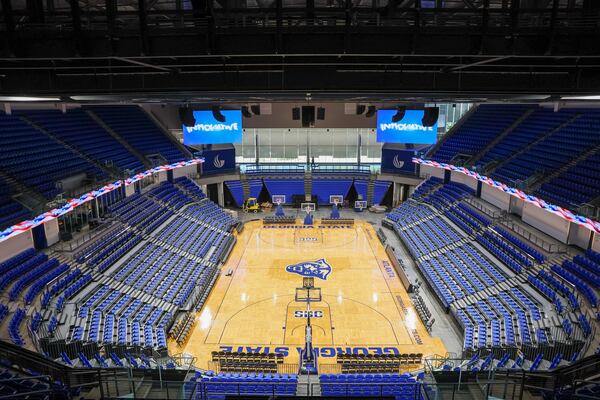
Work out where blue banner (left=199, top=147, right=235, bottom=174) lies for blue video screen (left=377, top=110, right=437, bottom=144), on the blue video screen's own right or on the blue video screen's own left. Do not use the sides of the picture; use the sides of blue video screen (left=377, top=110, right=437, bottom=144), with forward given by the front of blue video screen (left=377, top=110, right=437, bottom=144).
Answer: on the blue video screen's own right

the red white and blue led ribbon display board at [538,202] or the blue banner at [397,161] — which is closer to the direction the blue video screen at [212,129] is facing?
the red white and blue led ribbon display board

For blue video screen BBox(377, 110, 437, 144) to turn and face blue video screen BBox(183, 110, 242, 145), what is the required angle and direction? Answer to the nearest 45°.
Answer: approximately 90° to its right

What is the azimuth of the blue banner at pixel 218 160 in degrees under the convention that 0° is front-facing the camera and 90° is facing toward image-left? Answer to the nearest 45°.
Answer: approximately 0°

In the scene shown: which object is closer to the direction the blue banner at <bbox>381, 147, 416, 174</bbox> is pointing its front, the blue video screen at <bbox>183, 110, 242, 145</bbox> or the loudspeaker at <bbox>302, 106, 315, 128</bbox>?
the loudspeaker

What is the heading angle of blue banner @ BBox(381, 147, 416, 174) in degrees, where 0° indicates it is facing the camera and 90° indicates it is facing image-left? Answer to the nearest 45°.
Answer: approximately 0°

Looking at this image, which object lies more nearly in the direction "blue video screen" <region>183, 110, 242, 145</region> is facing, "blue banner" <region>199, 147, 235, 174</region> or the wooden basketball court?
the wooden basketball court

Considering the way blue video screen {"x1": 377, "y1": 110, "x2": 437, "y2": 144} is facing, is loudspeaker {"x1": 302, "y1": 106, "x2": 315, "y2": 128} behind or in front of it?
in front
